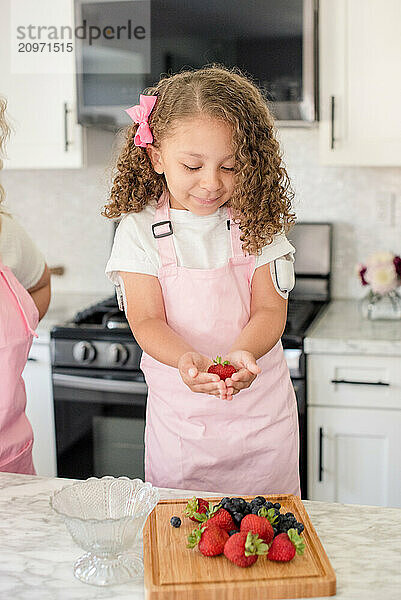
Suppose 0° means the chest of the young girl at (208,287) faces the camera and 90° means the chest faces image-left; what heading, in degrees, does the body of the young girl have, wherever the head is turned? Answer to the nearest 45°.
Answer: approximately 0°

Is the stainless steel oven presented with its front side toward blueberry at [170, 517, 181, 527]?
yes

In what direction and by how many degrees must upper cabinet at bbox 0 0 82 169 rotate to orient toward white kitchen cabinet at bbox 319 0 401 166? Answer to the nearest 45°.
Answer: approximately 45° to its left

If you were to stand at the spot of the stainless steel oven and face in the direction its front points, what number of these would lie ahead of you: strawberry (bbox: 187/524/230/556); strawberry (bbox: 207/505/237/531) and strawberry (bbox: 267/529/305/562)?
3

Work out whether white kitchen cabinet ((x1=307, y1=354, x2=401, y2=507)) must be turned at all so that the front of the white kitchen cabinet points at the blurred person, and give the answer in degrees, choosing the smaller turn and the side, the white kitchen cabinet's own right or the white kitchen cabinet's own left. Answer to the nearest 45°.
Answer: approximately 45° to the white kitchen cabinet's own right

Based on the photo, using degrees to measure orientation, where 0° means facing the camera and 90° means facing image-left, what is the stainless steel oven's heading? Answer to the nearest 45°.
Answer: approximately 0°

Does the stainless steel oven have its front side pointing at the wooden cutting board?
yes

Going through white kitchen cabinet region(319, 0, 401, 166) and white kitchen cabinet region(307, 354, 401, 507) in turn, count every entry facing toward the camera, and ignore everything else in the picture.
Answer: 2
